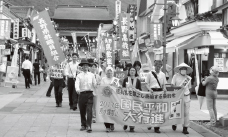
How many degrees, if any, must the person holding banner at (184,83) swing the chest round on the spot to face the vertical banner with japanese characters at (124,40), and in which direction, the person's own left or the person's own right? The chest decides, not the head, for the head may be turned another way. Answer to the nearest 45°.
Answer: approximately 180°

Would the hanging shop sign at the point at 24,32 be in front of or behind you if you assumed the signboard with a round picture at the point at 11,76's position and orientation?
behind

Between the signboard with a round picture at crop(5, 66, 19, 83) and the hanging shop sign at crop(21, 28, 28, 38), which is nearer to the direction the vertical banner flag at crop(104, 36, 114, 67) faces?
the signboard with a round picture

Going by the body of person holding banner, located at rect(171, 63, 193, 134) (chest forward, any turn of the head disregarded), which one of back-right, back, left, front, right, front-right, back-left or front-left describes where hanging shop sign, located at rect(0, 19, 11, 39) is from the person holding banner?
back-right

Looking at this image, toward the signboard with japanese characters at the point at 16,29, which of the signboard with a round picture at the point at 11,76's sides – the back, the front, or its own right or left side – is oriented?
back

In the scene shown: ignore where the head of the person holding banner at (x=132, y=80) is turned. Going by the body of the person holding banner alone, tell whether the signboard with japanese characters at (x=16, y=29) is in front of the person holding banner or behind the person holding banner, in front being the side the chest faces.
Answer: behind

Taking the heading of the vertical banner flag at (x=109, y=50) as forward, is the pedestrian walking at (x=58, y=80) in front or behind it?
in front

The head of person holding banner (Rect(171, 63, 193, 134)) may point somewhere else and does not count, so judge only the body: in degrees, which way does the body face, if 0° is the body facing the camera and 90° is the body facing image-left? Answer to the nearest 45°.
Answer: approximately 0°

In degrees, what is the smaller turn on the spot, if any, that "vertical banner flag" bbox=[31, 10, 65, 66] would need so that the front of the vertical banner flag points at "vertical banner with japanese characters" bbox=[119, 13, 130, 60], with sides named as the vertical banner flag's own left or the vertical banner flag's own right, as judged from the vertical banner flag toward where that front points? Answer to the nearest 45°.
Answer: approximately 135° to the vertical banner flag's own left
